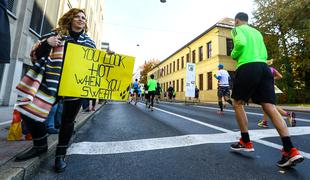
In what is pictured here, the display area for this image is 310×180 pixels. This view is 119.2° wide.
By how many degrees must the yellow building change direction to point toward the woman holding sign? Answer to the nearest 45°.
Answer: approximately 45° to its left

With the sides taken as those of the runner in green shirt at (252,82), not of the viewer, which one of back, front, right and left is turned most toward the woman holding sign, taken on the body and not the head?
left

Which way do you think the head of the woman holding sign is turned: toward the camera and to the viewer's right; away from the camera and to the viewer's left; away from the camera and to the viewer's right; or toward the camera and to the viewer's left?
toward the camera and to the viewer's right

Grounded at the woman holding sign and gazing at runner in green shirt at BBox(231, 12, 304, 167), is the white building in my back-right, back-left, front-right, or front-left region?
back-left

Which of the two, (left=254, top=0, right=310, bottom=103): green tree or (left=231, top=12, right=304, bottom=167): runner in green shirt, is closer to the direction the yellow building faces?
the runner in green shirt

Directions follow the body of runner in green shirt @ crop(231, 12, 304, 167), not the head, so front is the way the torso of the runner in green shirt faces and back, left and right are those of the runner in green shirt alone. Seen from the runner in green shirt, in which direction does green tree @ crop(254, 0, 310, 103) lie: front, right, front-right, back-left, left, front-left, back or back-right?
front-right

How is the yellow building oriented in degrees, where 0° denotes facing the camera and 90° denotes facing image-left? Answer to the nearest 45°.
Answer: approximately 45°

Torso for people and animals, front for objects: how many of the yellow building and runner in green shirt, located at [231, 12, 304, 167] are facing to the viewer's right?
0

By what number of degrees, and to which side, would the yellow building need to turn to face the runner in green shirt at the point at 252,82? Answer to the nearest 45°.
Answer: approximately 45° to its left

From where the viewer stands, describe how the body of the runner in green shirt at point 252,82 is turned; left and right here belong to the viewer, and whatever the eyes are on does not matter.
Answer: facing away from the viewer and to the left of the viewer
